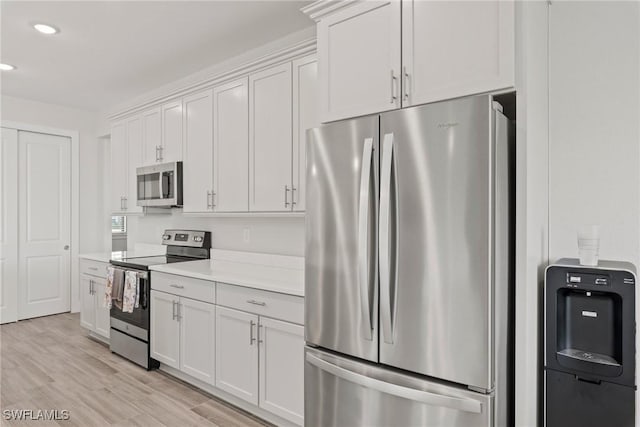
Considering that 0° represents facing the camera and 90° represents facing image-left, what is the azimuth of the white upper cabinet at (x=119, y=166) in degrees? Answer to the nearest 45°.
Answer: approximately 45°

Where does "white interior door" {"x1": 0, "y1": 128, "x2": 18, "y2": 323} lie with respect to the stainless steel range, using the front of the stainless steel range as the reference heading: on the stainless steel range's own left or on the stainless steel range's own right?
on the stainless steel range's own right

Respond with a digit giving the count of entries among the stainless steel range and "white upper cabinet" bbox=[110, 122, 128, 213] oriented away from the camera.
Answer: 0

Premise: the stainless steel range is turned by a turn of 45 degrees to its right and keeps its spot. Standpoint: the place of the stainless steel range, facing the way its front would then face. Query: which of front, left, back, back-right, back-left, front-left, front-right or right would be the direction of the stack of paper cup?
back-left

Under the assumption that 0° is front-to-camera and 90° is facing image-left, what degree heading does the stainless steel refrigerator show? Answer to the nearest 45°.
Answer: approximately 45°

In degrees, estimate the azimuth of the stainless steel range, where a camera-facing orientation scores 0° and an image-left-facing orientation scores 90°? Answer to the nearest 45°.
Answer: approximately 45°

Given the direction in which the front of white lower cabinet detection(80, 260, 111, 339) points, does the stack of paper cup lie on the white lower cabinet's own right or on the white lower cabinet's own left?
on the white lower cabinet's own left

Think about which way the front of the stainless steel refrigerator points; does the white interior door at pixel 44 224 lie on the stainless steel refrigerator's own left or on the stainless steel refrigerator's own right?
on the stainless steel refrigerator's own right

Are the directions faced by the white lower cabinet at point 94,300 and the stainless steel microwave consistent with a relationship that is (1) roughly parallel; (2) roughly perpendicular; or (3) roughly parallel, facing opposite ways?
roughly parallel
